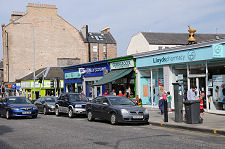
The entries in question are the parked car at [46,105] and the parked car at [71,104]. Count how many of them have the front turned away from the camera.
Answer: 0

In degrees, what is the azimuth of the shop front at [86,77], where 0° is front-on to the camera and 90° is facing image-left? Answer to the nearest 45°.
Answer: approximately 45°

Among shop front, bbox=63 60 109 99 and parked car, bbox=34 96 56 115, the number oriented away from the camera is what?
0
